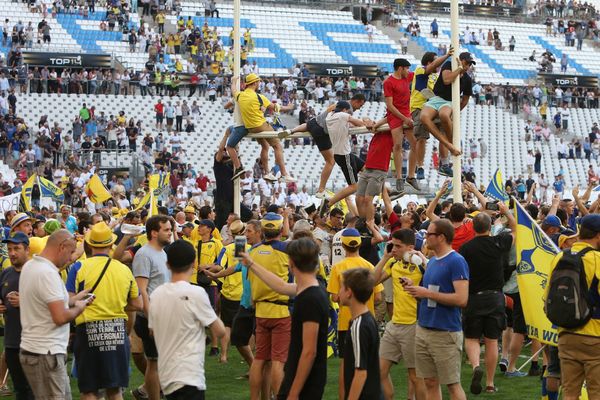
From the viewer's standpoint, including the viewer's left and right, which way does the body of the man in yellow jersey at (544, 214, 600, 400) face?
facing away from the viewer and to the right of the viewer

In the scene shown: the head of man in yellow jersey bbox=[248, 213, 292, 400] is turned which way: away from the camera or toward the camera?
away from the camera

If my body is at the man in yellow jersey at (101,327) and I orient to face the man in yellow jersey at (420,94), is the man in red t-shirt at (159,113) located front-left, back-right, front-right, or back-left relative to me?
front-left

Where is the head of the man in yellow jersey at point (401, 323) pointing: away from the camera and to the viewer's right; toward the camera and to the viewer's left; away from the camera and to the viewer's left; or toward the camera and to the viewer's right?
toward the camera and to the viewer's left

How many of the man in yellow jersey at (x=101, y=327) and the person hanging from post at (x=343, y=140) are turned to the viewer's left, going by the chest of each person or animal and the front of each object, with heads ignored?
0
